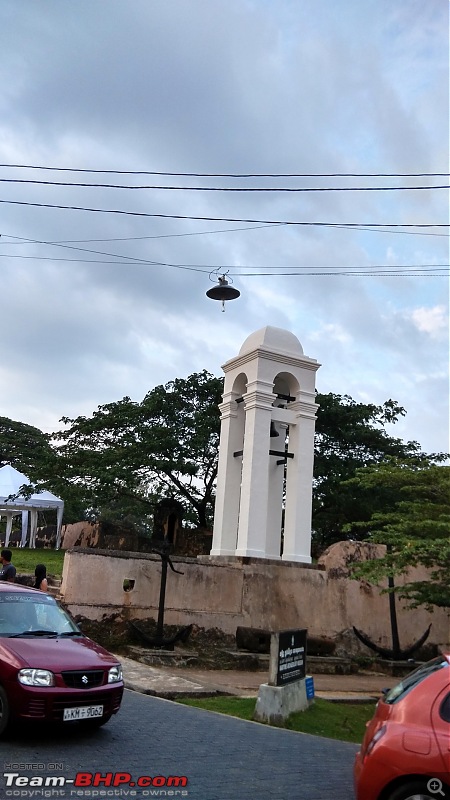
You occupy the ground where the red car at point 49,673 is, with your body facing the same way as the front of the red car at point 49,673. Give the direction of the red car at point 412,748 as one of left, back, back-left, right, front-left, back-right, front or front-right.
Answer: front

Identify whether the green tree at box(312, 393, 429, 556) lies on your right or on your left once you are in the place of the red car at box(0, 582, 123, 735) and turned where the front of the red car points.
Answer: on your left

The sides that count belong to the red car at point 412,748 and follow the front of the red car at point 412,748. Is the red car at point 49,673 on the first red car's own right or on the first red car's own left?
on the first red car's own left

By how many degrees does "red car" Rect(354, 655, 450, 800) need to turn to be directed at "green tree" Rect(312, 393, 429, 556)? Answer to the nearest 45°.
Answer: approximately 45° to its left

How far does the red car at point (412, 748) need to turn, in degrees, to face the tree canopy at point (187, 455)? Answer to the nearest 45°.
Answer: approximately 45° to its left

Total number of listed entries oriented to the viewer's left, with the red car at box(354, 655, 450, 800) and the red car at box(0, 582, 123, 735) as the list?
0

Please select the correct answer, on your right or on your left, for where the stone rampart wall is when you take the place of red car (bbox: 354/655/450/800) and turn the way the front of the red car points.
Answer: on your left

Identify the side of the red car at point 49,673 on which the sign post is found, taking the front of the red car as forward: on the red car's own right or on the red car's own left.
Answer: on the red car's own left

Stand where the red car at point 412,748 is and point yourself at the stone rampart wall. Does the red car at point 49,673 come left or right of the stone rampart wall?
left

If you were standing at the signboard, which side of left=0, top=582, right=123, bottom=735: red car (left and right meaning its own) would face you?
left

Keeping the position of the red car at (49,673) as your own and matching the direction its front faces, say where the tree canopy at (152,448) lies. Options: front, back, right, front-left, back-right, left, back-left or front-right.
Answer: back-left

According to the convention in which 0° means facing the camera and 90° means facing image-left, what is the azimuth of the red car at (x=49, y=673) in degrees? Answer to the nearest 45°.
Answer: approximately 315°

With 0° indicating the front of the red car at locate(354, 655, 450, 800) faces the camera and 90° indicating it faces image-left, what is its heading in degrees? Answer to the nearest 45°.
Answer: approximately 225°
